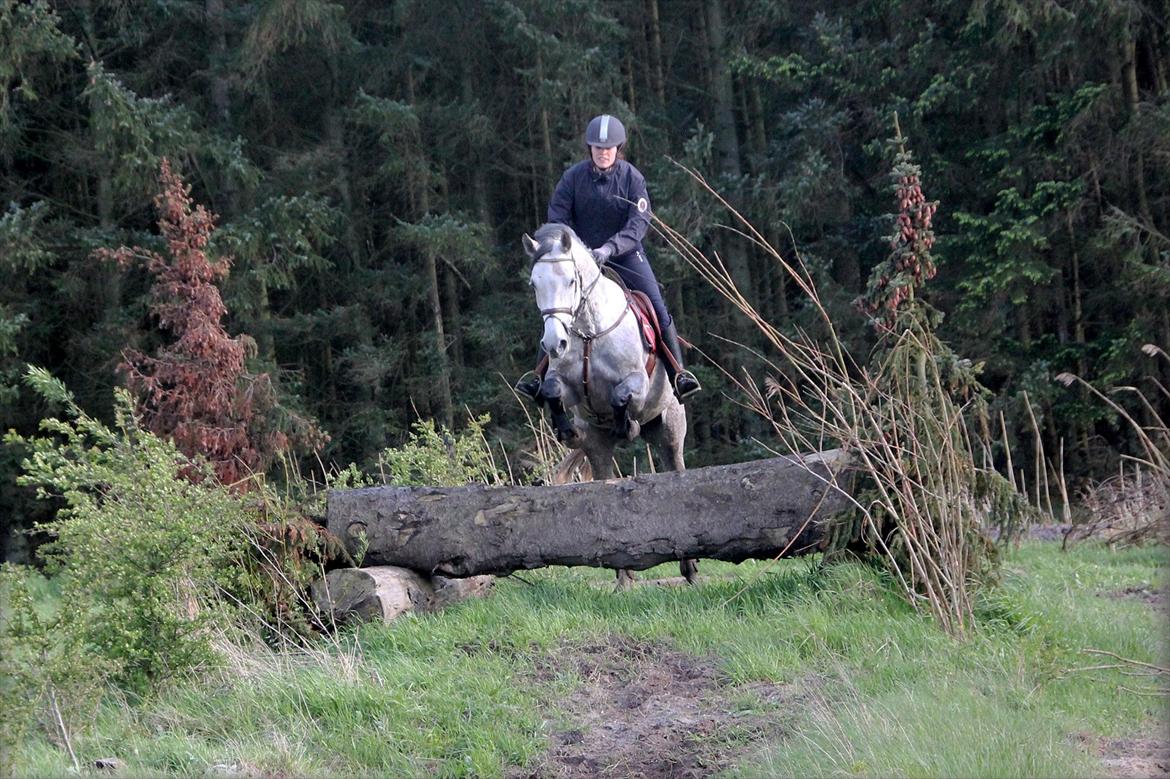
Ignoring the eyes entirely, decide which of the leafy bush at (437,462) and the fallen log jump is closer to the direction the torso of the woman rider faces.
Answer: the fallen log jump

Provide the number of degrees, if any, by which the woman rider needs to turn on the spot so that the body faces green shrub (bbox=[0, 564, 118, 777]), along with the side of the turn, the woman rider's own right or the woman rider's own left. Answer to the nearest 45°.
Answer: approximately 45° to the woman rider's own right

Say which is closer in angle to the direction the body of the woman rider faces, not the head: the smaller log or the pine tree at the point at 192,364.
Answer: the smaller log

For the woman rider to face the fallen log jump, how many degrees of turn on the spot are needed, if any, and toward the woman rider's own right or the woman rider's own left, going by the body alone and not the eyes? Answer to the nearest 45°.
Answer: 0° — they already face it

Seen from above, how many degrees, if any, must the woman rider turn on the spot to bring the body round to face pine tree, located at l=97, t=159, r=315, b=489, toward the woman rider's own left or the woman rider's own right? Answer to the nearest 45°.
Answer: approximately 135° to the woman rider's own right

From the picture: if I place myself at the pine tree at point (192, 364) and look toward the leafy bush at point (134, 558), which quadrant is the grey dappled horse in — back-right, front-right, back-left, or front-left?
front-left

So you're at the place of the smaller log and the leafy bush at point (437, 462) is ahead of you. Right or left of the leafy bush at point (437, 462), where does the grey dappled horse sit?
right

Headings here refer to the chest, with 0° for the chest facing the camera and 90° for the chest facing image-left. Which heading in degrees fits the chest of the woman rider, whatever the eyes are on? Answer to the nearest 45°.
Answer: approximately 0°

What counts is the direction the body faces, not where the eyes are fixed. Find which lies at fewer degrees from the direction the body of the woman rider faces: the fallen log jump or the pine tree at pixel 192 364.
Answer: the fallen log jump

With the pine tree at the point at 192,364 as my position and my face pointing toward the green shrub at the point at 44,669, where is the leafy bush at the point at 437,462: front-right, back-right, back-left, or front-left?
front-left
